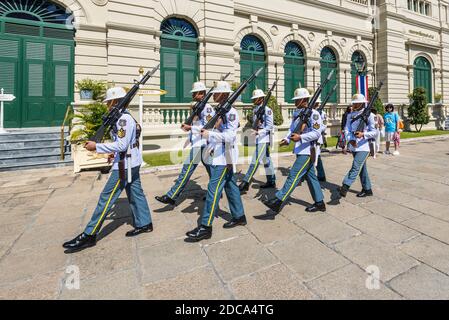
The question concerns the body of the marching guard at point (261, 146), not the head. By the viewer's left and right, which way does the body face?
facing to the left of the viewer

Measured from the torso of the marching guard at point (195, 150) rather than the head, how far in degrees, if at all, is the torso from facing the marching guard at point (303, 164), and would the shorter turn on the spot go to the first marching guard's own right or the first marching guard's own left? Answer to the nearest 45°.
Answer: approximately 135° to the first marching guard's own left

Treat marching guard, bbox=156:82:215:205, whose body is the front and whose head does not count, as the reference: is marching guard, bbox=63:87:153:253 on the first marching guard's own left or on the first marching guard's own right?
on the first marching guard's own left

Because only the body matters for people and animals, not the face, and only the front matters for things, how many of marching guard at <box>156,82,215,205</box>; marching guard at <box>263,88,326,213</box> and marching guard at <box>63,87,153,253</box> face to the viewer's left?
3

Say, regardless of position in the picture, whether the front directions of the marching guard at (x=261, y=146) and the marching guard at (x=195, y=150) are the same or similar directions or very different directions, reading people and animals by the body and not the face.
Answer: same or similar directions

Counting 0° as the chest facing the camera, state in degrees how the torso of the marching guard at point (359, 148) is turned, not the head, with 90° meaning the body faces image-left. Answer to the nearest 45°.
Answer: approximately 45°

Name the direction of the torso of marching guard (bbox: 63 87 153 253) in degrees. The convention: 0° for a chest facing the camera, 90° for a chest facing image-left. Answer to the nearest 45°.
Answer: approximately 90°

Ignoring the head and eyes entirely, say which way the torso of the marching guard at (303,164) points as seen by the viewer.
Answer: to the viewer's left

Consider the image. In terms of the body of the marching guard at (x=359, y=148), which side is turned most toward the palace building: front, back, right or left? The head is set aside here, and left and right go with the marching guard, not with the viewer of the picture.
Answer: right

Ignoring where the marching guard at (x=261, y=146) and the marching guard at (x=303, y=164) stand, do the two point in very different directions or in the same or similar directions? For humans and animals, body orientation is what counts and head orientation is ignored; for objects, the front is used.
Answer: same or similar directions

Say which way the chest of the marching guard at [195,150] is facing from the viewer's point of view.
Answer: to the viewer's left
